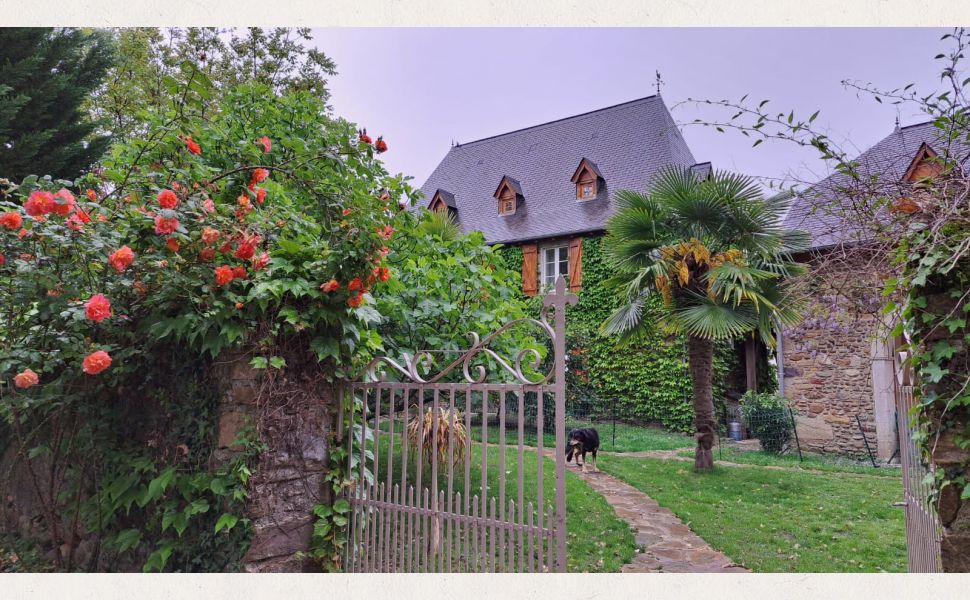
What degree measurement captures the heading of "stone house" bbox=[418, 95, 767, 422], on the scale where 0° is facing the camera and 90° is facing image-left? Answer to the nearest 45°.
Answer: approximately 45°

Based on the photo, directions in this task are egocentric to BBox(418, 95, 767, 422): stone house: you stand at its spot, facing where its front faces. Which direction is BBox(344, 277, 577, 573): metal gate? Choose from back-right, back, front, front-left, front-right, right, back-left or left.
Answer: front-left

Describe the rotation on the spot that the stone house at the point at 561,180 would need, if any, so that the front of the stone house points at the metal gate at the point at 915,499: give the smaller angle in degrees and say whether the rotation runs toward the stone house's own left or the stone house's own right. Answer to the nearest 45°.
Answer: approximately 45° to the stone house's own left

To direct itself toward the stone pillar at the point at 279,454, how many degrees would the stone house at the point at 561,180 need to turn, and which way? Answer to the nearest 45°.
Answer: approximately 45° to its left

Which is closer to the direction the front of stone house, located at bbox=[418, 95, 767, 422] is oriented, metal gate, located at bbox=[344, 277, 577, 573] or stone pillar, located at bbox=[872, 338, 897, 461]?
the metal gate

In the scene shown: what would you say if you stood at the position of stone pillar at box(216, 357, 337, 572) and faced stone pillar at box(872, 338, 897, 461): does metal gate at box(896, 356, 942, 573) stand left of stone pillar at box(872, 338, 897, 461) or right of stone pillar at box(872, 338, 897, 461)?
right

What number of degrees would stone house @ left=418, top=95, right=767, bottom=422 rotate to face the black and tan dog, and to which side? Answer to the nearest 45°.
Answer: approximately 45° to its left
